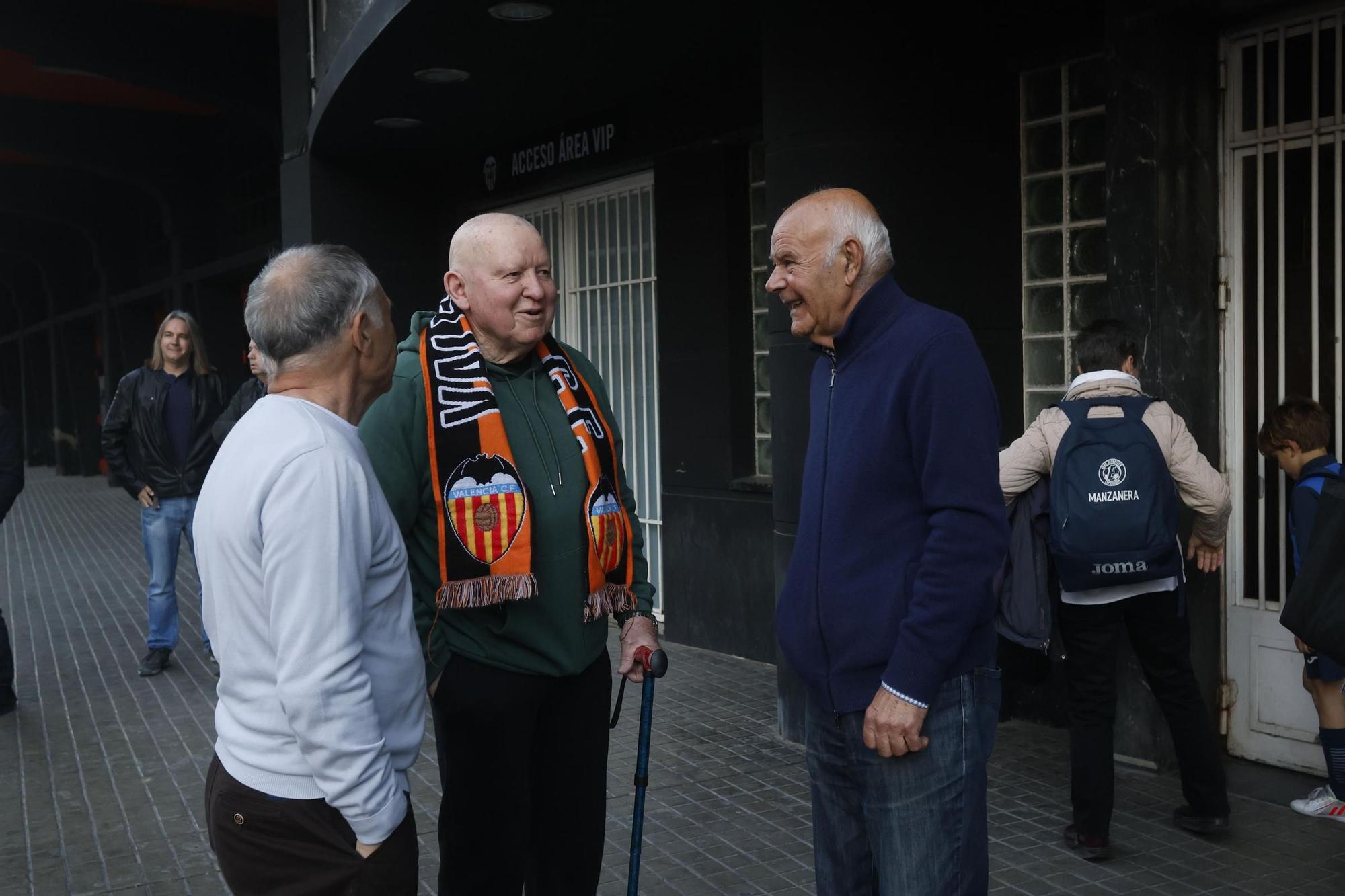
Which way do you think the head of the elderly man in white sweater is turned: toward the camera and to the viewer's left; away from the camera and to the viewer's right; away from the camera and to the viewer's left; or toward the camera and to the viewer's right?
away from the camera and to the viewer's right

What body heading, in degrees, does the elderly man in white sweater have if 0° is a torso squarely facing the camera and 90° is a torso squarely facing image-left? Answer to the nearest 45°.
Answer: approximately 225°

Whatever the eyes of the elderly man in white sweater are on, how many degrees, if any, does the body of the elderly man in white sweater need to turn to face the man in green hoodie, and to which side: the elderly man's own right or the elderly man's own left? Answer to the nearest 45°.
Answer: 0° — they already face them

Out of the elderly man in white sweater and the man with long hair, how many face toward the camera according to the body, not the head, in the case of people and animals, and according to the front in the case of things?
1

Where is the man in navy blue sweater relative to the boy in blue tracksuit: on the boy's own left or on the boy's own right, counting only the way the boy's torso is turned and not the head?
on the boy's own left

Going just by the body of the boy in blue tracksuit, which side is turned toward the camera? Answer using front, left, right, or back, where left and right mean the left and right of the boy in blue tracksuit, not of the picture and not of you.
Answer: left

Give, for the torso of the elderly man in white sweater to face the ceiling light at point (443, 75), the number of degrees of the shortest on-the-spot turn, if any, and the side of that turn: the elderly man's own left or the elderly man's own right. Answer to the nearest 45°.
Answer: approximately 45° to the elderly man's own left
